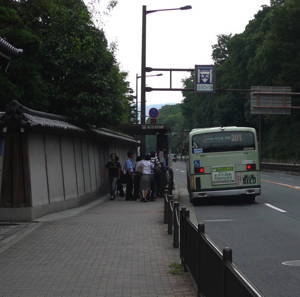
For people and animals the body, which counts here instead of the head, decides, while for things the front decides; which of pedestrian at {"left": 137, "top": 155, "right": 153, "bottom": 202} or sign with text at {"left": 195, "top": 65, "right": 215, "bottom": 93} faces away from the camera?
the pedestrian

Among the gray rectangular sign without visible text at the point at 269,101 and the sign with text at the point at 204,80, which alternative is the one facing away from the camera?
the gray rectangular sign without visible text at the point at 269,101

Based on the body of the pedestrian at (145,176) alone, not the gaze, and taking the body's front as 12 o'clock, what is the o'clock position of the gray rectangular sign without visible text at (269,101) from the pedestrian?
The gray rectangular sign without visible text is roughly at 1 o'clock from the pedestrian.

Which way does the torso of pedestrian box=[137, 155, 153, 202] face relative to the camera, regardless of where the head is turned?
away from the camera

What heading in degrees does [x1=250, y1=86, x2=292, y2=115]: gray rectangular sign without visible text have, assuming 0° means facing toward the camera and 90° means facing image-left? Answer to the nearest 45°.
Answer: approximately 180°

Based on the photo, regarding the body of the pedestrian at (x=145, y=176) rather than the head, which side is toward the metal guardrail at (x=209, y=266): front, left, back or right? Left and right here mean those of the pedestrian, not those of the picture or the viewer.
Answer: back
